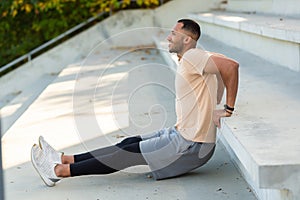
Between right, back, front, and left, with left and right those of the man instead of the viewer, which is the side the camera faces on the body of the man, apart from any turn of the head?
left

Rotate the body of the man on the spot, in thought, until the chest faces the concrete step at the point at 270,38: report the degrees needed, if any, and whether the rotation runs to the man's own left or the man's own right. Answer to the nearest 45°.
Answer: approximately 135° to the man's own right

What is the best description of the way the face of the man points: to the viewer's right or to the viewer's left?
to the viewer's left
